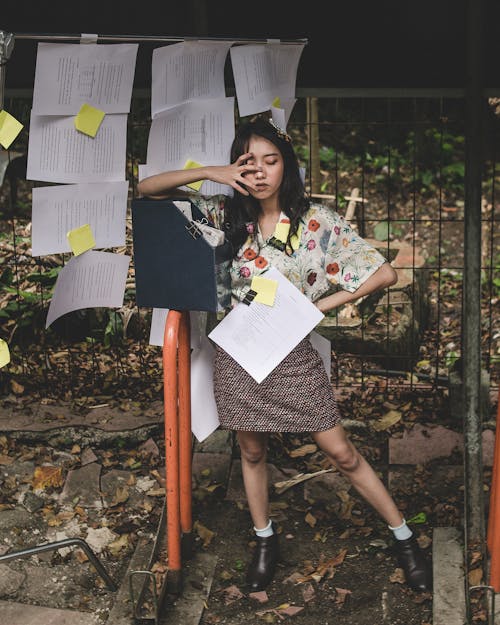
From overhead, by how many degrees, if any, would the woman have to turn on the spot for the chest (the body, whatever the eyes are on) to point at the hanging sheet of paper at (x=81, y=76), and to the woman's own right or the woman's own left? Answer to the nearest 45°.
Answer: approximately 90° to the woman's own right

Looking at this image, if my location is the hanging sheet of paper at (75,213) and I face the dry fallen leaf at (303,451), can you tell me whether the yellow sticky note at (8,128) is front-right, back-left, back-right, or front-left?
back-right

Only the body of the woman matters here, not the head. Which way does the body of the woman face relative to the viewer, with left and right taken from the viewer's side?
facing the viewer

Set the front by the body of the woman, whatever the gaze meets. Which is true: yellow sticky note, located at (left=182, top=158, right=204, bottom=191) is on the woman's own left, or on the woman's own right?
on the woman's own right

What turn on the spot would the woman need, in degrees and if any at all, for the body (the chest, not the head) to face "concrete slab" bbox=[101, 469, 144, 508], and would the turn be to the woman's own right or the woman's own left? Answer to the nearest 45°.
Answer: approximately 135° to the woman's own right

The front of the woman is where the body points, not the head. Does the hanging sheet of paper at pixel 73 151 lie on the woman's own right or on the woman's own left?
on the woman's own right

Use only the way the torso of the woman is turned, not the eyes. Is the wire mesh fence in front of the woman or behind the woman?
behind

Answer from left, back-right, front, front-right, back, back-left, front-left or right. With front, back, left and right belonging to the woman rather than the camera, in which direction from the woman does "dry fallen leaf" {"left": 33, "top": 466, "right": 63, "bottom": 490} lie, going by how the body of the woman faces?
back-right
